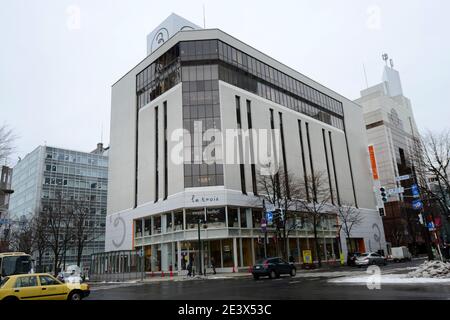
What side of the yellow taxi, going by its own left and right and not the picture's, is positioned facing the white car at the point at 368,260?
front

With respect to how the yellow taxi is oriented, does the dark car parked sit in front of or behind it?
in front

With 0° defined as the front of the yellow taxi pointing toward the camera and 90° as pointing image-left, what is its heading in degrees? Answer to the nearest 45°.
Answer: approximately 270°

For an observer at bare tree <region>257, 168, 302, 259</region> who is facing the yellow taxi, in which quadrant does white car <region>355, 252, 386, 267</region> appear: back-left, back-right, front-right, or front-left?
back-left

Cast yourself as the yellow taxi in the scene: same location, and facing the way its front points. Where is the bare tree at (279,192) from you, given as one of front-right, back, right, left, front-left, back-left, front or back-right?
front-left
